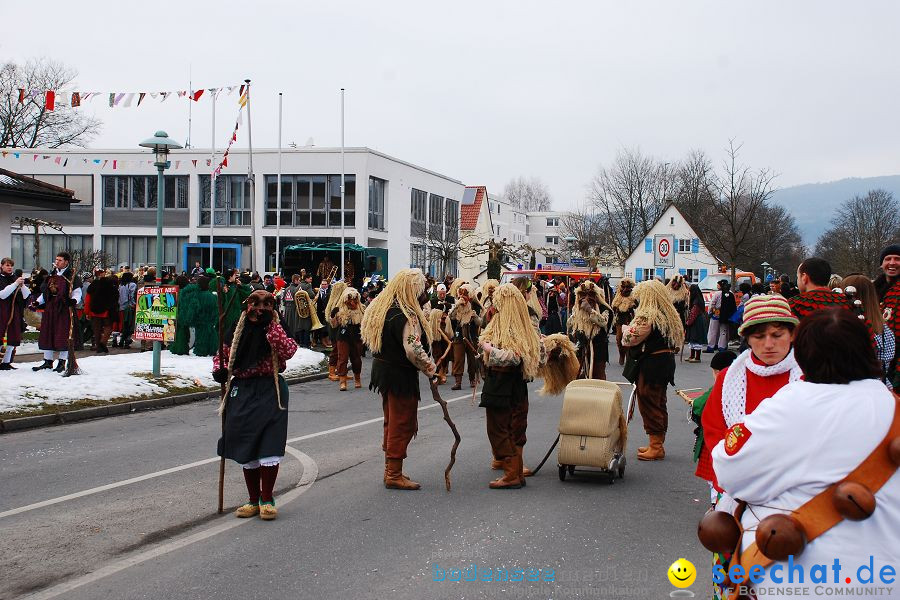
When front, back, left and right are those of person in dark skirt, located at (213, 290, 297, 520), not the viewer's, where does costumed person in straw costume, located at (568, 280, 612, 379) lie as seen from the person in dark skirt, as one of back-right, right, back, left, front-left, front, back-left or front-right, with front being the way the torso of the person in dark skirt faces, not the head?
back-left

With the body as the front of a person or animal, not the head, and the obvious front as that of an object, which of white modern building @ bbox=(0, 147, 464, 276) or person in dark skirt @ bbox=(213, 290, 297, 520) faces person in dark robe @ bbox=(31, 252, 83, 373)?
the white modern building

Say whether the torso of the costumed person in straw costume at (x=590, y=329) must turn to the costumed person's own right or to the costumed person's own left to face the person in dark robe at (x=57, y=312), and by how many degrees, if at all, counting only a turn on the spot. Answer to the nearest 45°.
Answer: approximately 90° to the costumed person's own right

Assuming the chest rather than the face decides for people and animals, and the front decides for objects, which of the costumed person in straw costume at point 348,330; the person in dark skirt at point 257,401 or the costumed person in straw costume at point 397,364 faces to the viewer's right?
the costumed person in straw costume at point 397,364

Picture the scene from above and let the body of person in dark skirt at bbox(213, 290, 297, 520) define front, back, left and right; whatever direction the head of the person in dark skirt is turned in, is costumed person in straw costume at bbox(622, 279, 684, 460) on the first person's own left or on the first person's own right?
on the first person's own left

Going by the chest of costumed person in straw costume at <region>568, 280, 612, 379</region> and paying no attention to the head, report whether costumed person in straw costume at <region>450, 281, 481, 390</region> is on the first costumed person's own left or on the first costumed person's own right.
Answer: on the first costumed person's own right

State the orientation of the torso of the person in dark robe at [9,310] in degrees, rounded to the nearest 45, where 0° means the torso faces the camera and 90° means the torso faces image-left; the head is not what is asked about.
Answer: approximately 315°

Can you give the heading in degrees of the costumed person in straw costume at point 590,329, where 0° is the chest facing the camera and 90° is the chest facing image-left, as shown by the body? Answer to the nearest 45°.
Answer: approximately 0°

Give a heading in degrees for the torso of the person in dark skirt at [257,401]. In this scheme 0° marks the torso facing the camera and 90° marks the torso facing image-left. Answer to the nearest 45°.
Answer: approximately 0°

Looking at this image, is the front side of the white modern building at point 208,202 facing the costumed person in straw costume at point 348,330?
yes
